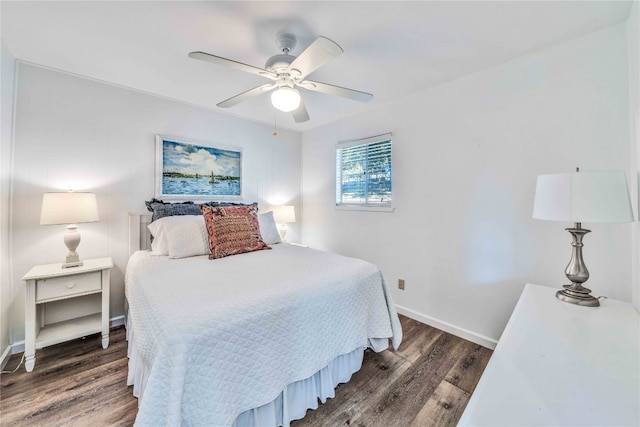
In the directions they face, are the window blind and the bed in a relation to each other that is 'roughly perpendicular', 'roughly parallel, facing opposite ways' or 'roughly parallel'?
roughly perpendicular

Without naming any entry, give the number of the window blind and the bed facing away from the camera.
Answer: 0

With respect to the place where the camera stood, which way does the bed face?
facing the viewer and to the right of the viewer

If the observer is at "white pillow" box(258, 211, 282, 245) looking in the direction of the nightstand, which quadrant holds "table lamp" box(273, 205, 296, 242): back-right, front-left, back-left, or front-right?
back-right

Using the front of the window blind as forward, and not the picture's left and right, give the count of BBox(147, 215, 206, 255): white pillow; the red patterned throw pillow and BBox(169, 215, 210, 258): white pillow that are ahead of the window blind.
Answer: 3

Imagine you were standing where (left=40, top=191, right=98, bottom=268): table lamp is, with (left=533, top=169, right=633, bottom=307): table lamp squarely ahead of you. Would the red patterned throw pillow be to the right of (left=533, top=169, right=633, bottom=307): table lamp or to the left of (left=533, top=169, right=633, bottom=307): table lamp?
left

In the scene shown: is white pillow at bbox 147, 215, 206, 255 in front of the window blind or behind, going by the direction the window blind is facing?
in front

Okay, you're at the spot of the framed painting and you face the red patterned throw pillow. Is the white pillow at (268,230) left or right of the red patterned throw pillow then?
left

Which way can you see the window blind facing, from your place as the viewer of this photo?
facing the viewer and to the left of the viewer

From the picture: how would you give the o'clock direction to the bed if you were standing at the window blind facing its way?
The bed is roughly at 11 o'clock from the window blind.

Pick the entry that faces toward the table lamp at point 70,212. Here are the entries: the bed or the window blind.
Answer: the window blind

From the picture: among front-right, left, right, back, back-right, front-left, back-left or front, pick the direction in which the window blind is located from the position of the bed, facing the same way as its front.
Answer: left
